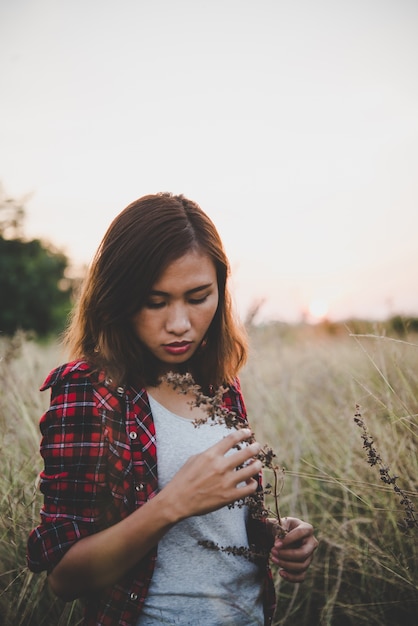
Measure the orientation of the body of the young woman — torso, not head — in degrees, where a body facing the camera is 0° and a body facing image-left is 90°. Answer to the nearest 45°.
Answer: approximately 315°

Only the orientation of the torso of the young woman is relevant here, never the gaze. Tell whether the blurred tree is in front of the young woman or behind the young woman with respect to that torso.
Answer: behind
